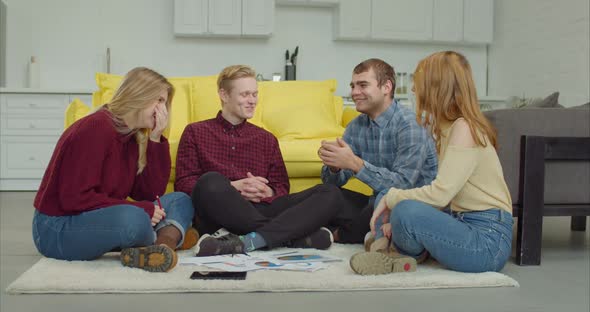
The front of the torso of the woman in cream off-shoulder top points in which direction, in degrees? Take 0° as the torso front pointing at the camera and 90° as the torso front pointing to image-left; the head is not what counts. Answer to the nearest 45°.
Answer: approximately 90°

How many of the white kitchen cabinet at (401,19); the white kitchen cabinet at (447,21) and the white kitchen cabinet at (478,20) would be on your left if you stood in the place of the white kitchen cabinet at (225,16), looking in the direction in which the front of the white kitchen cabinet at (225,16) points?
3

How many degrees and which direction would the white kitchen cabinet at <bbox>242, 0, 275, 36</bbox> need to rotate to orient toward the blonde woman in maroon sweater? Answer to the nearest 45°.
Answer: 0° — it already faces them

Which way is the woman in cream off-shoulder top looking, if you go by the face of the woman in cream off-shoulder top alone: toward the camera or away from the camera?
away from the camera

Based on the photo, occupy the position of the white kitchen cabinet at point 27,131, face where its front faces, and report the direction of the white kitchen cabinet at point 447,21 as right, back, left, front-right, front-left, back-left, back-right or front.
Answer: left

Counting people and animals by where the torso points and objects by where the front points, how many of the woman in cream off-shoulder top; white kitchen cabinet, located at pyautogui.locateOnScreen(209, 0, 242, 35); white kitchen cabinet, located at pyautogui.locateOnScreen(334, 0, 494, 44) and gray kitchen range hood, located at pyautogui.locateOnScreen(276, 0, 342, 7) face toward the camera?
3

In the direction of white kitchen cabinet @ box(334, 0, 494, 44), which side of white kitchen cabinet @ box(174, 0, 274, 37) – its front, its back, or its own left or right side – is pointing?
left

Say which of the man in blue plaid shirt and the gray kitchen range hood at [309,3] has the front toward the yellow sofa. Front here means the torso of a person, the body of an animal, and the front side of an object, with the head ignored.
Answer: the gray kitchen range hood

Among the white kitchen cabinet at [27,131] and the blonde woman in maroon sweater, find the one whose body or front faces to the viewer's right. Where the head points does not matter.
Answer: the blonde woman in maroon sweater

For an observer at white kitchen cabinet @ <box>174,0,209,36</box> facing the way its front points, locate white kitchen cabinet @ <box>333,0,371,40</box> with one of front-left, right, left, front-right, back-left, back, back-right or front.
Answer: left

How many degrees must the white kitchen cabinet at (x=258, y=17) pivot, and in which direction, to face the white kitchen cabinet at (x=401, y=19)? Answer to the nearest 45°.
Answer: approximately 90° to its left

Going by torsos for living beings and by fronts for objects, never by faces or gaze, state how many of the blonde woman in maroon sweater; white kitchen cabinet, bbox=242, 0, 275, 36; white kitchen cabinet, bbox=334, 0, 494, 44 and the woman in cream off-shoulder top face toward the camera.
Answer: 2

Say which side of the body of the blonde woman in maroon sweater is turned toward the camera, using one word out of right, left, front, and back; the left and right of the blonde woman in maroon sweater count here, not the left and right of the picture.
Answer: right

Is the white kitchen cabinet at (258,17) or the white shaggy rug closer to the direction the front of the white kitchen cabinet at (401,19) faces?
the white shaggy rug

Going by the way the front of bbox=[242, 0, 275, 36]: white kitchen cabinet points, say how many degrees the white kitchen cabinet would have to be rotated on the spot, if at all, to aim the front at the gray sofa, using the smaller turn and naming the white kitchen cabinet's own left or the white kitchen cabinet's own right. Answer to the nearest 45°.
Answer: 0° — it already faces it
